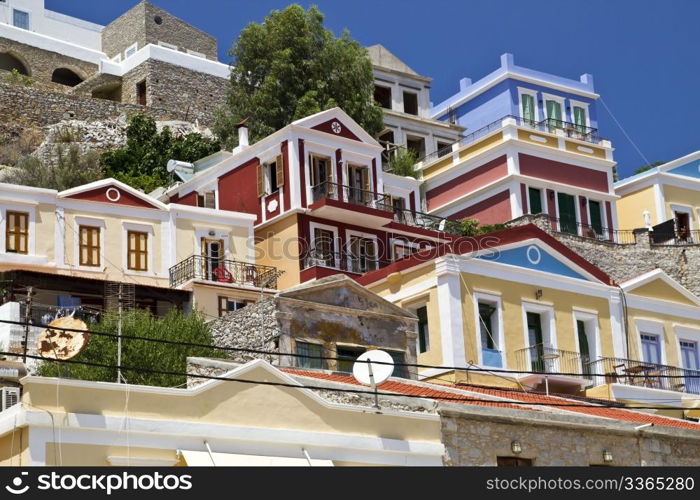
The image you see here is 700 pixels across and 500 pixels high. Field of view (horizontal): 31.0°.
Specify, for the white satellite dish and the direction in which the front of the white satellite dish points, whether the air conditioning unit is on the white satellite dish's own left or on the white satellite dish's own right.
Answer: on the white satellite dish's own right

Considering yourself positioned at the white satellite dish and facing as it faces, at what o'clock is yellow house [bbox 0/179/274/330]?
The yellow house is roughly at 5 o'clock from the white satellite dish.

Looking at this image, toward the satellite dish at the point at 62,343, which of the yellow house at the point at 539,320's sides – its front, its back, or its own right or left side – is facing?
right

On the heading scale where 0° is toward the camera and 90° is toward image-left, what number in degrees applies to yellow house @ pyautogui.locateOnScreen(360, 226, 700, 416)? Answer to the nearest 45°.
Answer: approximately 315°

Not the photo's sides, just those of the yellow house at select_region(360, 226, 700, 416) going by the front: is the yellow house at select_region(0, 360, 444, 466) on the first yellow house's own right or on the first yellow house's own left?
on the first yellow house's own right

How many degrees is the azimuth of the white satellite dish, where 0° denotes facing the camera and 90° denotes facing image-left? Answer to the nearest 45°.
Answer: approximately 0°

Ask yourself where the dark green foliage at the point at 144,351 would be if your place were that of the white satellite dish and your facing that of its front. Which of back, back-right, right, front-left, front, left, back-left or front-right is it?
back-right

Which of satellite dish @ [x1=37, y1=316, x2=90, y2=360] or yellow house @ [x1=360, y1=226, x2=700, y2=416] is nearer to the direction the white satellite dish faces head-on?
the satellite dish

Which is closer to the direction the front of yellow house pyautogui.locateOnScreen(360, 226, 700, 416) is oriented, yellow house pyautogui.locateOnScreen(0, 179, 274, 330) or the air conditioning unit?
the air conditioning unit

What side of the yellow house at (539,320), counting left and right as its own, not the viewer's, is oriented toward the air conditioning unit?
right

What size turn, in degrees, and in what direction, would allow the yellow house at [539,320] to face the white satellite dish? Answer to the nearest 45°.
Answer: approximately 45° to its right
